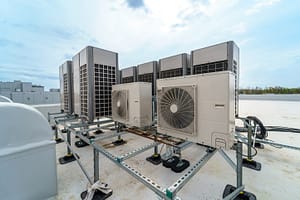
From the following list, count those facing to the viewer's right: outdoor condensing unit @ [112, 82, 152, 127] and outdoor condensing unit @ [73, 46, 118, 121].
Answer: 0

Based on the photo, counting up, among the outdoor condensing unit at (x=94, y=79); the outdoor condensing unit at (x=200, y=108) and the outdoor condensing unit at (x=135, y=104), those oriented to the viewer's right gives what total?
0

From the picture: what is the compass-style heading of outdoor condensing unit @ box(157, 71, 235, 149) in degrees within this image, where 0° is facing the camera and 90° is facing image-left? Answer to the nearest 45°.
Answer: approximately 45°

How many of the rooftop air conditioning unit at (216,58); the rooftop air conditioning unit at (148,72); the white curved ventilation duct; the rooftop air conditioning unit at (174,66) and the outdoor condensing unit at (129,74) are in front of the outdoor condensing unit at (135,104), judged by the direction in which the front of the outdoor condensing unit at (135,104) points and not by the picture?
1

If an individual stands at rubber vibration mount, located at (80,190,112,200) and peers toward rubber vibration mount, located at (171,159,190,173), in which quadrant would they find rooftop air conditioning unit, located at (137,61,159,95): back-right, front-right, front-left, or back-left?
front-left

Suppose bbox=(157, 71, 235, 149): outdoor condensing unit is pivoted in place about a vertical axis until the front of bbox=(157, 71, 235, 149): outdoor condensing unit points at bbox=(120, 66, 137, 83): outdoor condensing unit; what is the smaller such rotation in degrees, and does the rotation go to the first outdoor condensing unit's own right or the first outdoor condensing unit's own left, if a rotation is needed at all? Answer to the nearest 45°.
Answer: approximately 90° to the first outdoor condensing unit's own right

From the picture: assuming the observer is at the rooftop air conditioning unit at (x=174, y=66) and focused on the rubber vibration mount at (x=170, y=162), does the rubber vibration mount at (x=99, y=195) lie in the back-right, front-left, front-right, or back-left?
front-right

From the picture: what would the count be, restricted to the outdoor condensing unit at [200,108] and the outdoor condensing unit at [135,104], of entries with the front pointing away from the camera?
0

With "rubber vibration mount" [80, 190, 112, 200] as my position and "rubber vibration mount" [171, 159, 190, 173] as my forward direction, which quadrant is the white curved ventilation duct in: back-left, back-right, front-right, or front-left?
back-left

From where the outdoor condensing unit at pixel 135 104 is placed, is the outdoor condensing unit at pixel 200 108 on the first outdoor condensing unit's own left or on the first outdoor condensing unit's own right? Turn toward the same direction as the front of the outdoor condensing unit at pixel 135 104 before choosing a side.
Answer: on the first outdoor condensing unit's own left

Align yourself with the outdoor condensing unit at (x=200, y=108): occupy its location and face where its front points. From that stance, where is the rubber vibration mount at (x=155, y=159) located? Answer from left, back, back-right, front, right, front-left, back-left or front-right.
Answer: right

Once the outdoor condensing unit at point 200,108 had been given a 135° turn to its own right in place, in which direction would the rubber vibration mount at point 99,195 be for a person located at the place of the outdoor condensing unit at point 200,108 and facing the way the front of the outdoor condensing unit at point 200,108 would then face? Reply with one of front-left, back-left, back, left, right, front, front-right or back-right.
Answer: left

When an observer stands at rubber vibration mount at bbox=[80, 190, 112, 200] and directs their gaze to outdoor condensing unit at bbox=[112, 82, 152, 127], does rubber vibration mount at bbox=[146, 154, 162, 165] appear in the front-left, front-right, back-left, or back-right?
front-right

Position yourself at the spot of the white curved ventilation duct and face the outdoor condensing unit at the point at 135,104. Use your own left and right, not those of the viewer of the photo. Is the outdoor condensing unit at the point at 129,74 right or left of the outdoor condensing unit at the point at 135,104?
left

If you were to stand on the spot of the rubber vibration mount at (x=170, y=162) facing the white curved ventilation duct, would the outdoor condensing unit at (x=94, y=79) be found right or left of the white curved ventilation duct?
right

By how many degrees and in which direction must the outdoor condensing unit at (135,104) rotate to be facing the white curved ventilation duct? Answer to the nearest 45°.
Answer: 0° — it already faces it
